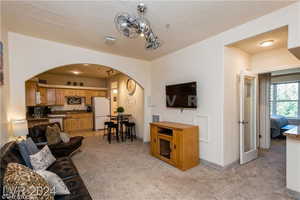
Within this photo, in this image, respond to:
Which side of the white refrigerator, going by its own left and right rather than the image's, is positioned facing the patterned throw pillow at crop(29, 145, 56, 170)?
front

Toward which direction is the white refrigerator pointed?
toward the camera

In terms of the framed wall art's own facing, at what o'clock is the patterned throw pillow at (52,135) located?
The patterned throw pillow is roughly at 12 o'clock from the framed wall art.

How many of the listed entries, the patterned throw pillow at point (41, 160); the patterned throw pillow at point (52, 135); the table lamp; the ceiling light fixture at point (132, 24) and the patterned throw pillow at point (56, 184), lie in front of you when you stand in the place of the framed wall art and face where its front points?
5

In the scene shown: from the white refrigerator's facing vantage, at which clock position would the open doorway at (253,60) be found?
The open doorway is roughly at 11 o'clock from the white refrigerator.

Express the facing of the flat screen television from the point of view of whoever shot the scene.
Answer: facing the viewer and to the left of the viewer

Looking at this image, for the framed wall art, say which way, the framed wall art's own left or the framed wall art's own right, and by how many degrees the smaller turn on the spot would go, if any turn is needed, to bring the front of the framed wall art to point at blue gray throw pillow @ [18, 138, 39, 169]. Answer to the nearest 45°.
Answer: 0° — it already faces it

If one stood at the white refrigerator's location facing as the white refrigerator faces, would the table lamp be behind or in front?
in front

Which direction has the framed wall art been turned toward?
toward the camera

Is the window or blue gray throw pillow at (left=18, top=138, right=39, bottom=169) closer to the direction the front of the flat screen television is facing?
the blue gray throw pillow

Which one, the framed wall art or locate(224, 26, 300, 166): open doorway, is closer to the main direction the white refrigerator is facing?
the open doorway

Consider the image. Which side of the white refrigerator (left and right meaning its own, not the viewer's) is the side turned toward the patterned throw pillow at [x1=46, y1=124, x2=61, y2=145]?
front

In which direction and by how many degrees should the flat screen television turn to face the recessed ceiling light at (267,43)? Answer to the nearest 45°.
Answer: approximately 135° to its left

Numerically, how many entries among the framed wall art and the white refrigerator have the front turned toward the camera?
2

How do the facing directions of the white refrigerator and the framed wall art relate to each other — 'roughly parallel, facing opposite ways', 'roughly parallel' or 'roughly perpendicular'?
roughly parallel

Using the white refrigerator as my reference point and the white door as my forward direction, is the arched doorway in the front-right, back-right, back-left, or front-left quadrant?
front-right

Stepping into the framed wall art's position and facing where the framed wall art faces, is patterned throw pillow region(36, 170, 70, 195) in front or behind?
in front
